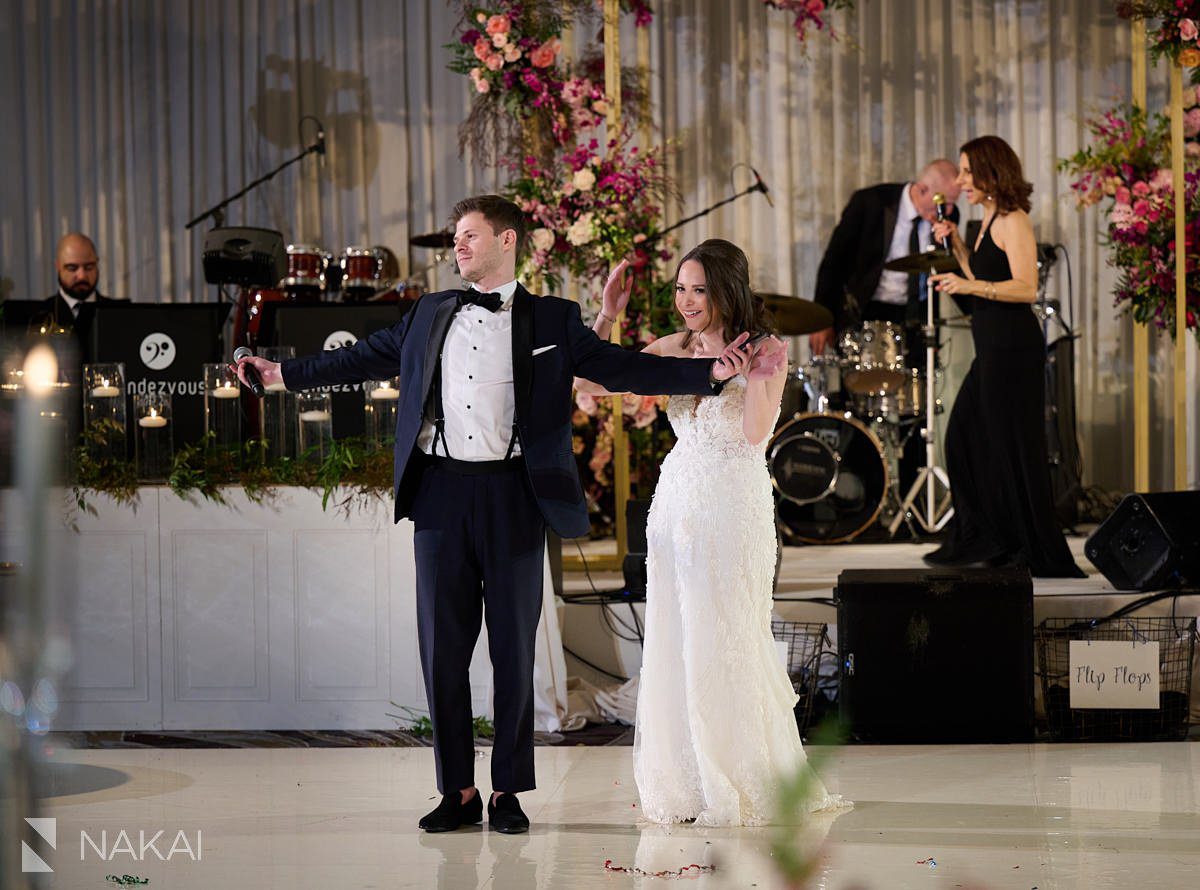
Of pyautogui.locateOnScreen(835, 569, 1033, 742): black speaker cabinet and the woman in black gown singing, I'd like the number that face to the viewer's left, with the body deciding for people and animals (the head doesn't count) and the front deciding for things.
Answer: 1

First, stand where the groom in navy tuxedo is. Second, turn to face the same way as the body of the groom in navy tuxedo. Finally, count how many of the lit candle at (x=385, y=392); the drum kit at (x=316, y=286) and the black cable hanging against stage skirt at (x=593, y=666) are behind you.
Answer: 3

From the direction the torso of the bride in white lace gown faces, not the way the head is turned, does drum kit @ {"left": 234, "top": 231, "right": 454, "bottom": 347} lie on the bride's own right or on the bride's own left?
on the bride's own right

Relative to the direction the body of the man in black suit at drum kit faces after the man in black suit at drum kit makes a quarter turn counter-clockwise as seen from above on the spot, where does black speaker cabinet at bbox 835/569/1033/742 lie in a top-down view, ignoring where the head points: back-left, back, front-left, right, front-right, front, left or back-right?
back-right

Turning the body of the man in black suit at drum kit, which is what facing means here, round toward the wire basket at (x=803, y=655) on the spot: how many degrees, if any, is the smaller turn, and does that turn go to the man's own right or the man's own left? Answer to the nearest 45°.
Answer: approximately 45° to the man's own right

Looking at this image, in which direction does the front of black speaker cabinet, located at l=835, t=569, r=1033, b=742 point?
toward the camera

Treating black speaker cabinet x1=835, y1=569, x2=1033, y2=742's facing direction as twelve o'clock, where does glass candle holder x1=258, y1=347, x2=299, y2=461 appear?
The glass candle holder is roughly at 3 o'clock from the black speaker cabinet.

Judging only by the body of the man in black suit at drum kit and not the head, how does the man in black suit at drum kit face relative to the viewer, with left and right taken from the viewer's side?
facing the viewer and to the right of the viewer

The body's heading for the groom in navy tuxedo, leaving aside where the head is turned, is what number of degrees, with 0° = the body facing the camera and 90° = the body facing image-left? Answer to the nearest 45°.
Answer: approximately 0°

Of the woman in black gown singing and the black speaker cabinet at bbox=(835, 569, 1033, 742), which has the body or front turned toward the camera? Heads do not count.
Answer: the black speaker cabinet

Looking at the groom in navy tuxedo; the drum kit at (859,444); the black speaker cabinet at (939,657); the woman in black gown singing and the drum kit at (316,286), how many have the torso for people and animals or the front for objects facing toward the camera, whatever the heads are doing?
4

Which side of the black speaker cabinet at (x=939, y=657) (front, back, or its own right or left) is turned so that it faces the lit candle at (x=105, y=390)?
right

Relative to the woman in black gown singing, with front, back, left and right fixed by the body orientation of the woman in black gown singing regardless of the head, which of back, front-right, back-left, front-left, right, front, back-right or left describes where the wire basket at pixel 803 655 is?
front-left

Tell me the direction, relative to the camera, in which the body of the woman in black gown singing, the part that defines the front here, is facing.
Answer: to the viewer's left

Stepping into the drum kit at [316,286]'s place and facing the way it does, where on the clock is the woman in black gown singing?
The woman in black gown singing is roughly at 10 o'clock from the drum kit.

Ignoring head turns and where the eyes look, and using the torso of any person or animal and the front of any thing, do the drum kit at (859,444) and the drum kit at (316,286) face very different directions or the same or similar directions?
same or similar directions

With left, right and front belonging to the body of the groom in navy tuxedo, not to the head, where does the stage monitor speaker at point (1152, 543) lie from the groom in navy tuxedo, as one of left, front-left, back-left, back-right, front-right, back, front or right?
back-left
